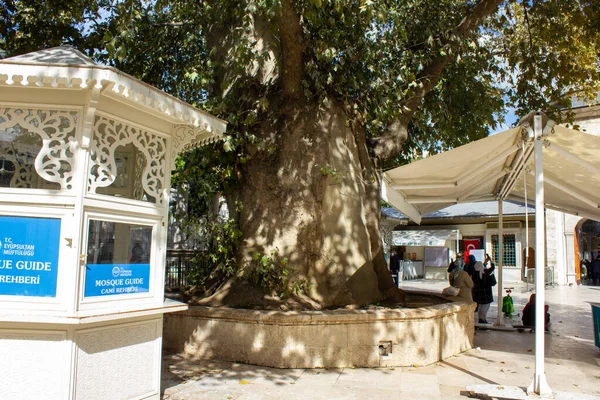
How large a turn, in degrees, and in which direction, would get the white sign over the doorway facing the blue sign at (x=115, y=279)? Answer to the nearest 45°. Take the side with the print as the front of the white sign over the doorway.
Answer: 0° — it already faces it

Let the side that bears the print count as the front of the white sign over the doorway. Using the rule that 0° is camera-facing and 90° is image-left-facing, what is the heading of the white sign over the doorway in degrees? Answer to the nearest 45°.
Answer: approximately 0°

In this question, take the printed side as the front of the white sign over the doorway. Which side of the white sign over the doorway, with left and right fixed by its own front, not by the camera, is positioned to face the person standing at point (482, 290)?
front

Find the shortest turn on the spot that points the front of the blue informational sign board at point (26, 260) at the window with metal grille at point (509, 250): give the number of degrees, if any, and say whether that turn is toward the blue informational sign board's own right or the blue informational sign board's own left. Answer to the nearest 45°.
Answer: approximately 135° to the blue informational sign board's own left

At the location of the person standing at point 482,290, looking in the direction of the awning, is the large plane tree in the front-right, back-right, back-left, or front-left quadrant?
back-left

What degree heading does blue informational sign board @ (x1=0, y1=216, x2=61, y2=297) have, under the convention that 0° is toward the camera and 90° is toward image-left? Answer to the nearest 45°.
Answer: approximately 0°

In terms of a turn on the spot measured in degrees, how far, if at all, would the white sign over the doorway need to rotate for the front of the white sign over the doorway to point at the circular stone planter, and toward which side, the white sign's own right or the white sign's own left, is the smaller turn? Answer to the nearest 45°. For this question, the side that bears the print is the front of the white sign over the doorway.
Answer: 0° — it already faces it

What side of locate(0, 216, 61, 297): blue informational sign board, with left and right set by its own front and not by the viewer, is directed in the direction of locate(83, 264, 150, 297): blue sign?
left
